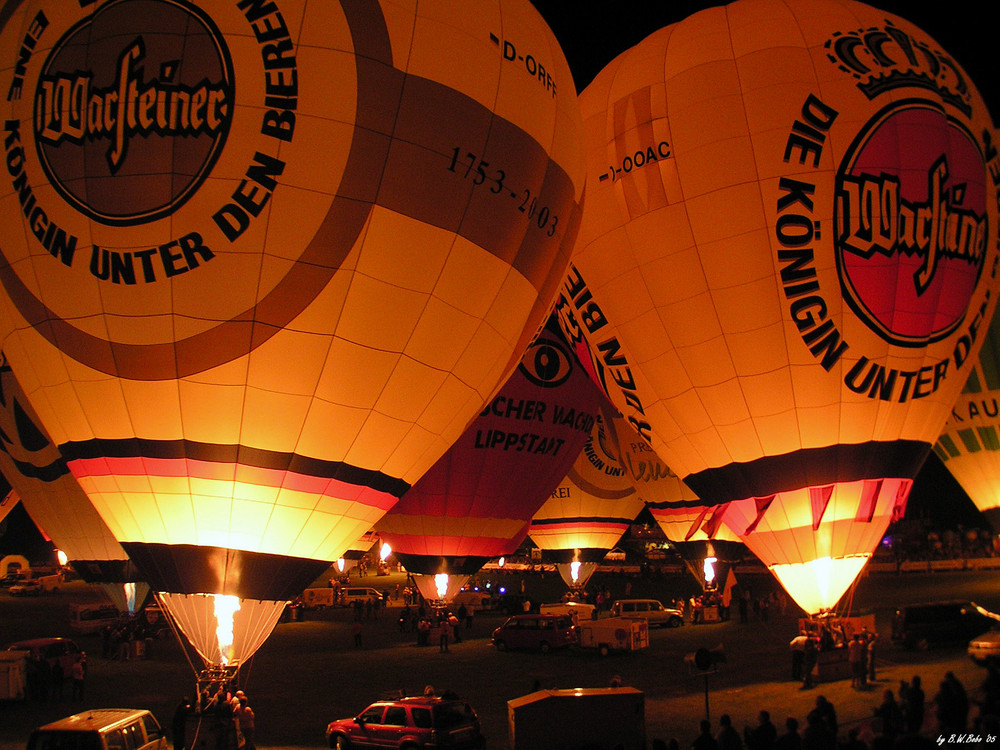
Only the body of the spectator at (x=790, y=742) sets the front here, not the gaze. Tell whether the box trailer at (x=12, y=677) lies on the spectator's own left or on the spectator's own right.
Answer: on the spectator's own left

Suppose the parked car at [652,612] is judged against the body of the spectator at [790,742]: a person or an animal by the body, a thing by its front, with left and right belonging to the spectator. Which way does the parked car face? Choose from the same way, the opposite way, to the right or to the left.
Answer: to the right

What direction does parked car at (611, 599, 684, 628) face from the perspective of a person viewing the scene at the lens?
facing to the right of the viewer

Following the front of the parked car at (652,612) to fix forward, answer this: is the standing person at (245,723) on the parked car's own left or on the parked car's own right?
on the parked car's own right

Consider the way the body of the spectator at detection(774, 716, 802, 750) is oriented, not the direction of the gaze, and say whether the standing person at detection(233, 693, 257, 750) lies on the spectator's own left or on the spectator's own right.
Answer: on the spectator's own left

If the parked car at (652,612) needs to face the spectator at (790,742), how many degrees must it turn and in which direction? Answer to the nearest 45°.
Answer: approximately 90° to its right

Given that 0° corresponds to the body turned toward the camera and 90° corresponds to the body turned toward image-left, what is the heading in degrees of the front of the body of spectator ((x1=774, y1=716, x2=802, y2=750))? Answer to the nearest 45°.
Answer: approximately 180°

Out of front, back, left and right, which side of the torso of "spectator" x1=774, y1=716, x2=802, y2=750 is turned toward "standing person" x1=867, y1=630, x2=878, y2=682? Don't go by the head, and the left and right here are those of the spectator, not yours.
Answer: front

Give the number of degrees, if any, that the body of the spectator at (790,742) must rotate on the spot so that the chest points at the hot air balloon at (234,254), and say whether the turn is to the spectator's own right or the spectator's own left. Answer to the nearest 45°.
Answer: approximately 90° to the spectator's own left

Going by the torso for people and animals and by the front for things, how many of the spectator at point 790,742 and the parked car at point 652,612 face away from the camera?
1

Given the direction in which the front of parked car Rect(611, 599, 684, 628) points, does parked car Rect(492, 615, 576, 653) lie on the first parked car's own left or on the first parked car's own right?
on the first parked car's own right

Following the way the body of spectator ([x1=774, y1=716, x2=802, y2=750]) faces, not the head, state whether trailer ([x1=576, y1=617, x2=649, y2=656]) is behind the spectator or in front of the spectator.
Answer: in front
